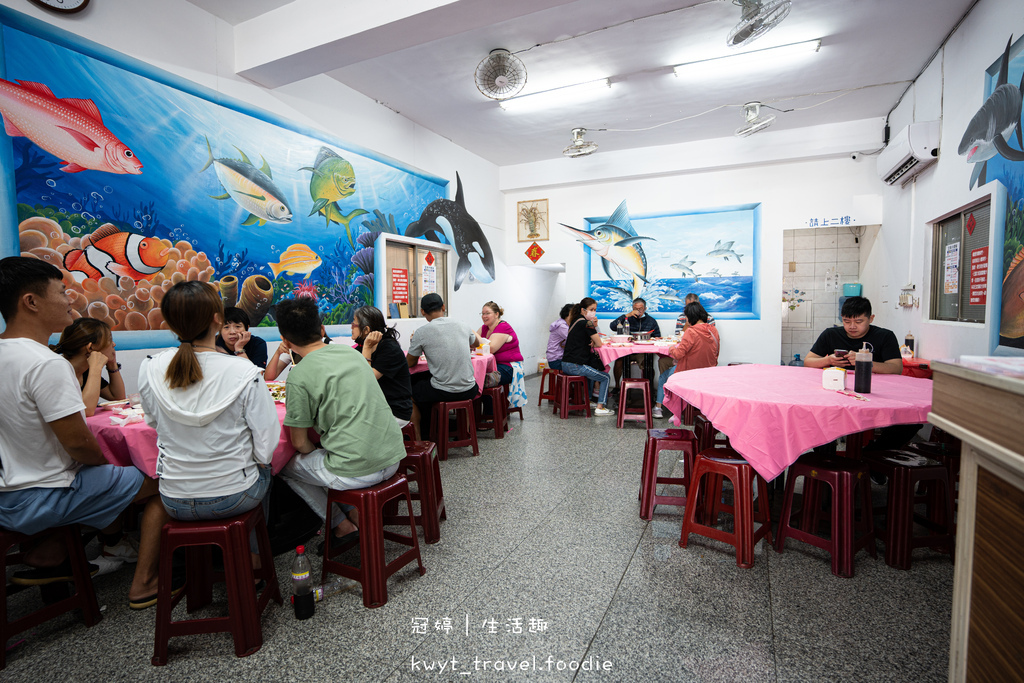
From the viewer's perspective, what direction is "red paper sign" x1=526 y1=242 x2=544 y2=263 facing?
toward the camera

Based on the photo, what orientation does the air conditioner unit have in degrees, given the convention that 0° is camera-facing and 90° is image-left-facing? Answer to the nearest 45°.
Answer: approximately 45°

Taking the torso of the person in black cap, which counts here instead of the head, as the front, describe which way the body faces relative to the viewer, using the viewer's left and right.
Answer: facing away from the viewer and to the left of the viewer

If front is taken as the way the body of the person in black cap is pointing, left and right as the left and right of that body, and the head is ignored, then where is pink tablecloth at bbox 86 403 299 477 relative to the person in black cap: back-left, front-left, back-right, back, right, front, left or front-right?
left

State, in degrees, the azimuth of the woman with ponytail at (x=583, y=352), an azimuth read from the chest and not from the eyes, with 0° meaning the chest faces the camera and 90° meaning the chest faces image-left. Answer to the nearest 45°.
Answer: approximately 270°

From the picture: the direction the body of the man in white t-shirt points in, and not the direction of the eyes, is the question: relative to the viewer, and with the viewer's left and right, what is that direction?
facing to the right of the viewer

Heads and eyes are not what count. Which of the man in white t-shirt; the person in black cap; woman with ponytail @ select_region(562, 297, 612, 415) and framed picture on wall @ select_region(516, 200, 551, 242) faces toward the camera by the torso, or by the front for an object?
the framed picture on wall

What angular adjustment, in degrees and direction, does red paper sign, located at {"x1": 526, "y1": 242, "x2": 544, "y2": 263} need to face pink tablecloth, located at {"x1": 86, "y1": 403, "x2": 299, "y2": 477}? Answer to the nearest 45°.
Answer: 0° — it already faces it

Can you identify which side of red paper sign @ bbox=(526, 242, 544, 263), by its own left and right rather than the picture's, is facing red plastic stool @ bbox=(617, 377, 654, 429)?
front

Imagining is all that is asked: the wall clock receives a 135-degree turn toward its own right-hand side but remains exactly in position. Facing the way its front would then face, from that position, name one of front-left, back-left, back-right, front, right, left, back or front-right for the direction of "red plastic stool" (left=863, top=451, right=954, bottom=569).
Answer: back-left

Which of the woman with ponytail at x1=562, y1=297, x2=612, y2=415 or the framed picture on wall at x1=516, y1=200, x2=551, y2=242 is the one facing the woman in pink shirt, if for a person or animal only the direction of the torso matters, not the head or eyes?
the framed picture on wall

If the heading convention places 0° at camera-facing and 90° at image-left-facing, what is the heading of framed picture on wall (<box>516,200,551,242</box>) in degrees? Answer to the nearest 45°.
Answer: approximately 0°

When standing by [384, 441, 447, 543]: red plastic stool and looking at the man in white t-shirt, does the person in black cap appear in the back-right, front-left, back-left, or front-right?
back-right

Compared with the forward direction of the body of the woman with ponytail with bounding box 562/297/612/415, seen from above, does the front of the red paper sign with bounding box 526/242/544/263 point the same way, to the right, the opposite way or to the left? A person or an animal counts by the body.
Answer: to the right

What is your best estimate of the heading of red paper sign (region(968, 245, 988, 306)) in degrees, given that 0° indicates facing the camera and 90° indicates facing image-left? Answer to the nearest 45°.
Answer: approximately 45°

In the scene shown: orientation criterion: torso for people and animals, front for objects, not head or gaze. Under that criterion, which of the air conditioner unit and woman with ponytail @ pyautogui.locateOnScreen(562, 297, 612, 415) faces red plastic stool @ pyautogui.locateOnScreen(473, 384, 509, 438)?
the air conditioner unit

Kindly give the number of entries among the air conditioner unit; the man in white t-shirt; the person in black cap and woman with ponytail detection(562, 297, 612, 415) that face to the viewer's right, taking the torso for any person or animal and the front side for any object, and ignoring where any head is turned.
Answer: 2

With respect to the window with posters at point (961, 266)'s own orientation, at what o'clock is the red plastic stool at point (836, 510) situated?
The red plastic stool is roughly at 11 o'clock from the window with posters.

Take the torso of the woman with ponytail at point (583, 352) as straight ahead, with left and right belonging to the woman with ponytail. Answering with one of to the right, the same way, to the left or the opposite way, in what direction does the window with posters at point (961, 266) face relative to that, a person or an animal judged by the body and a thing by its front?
the opposite way

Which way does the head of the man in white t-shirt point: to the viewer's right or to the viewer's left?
to the viewer's right
